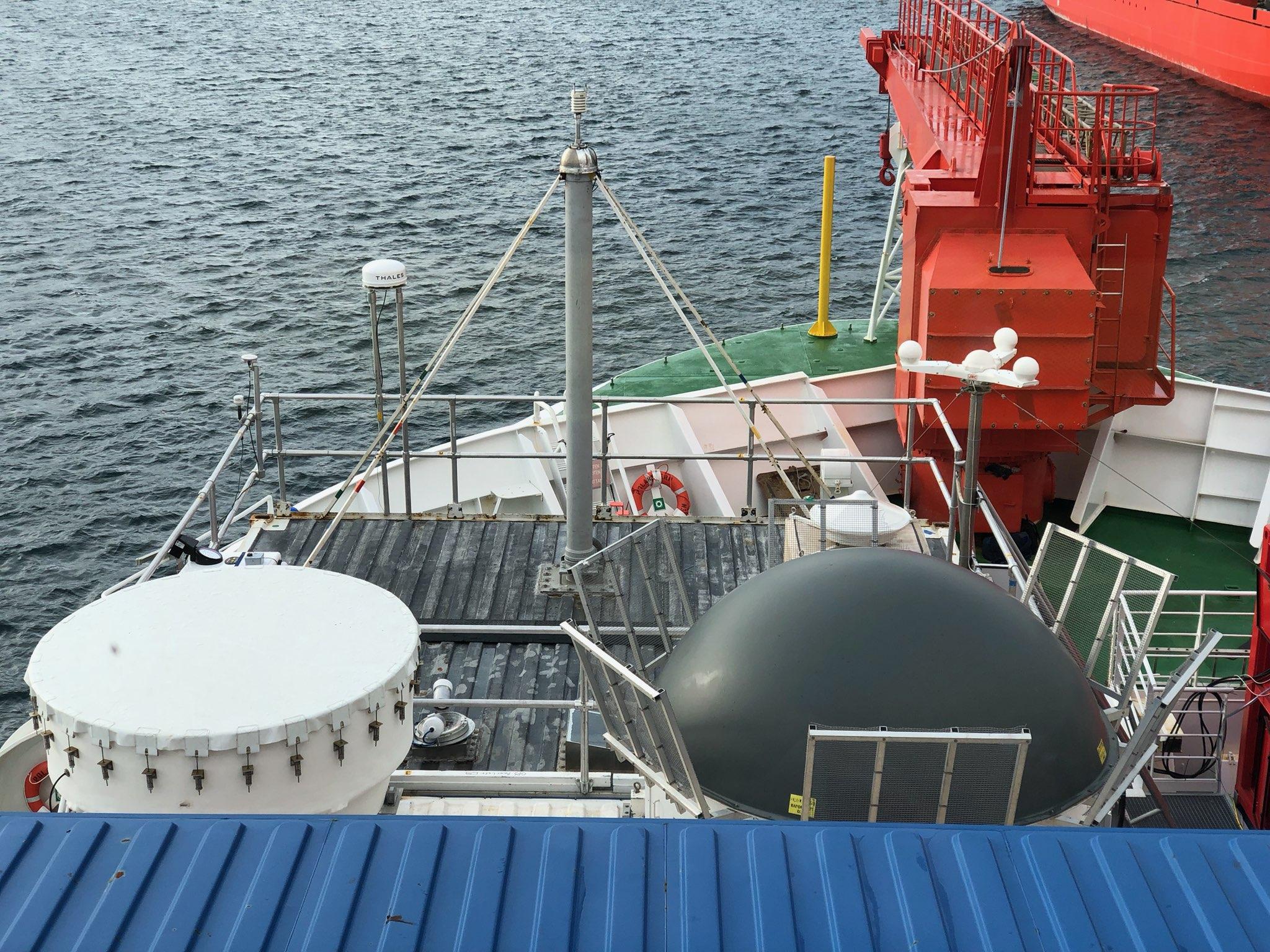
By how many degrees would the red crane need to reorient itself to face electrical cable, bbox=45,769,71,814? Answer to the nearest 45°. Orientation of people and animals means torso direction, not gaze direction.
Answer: approximately 135° to its left

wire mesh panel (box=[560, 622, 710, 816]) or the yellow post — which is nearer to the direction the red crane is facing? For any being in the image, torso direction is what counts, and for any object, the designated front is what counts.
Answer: the yellow post

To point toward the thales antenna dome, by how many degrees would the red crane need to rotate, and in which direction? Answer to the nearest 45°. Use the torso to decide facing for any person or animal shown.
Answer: approximately 135° to its left

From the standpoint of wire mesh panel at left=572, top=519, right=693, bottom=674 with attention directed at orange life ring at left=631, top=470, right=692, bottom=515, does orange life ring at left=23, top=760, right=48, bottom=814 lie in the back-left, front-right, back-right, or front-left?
back-left

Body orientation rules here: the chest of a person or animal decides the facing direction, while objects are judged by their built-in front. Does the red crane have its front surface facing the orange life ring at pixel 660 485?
no

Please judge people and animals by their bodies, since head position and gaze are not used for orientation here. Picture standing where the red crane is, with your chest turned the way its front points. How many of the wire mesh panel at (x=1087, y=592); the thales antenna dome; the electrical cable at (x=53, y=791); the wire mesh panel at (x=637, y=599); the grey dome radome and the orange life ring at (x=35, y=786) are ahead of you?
0

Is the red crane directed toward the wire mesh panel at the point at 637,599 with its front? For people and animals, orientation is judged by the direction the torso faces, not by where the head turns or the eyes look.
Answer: no

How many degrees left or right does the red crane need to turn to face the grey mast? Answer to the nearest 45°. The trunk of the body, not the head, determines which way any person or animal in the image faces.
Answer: approximately 135° to its left

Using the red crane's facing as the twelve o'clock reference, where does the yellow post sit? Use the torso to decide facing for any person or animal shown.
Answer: The yellow post is roughly at 11 o'clock from the red crane.

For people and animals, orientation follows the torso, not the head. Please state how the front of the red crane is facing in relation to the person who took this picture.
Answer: facing away from the viewer

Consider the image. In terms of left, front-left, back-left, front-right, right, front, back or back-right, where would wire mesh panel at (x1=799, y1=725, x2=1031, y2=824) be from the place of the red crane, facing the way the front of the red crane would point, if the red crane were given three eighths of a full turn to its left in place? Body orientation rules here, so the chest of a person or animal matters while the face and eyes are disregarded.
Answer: front-left

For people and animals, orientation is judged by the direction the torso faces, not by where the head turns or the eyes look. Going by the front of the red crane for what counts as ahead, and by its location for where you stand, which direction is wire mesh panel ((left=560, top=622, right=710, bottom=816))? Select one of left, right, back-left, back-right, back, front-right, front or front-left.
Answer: back

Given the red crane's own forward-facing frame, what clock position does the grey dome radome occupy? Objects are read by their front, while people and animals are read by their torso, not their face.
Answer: The grey dome radome is roughly at 6 o'clock from the red crane.

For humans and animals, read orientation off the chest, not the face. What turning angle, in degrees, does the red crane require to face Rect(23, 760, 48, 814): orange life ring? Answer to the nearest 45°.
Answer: approximately 135° to its left
